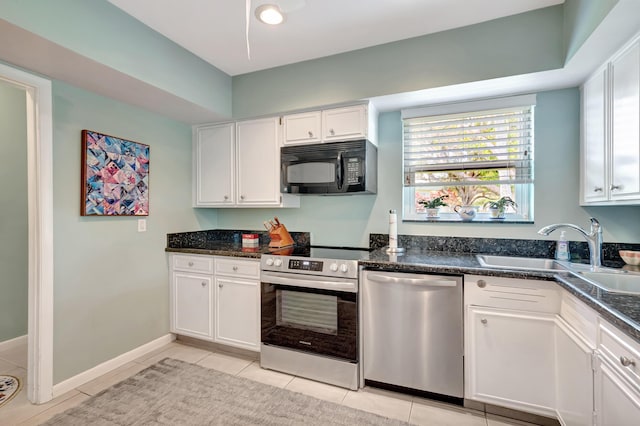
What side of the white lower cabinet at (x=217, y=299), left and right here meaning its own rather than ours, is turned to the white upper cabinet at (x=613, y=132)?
left

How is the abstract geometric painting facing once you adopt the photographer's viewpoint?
facing the viewer and to the right of the viewer

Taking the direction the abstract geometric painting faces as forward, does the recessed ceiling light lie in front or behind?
in front

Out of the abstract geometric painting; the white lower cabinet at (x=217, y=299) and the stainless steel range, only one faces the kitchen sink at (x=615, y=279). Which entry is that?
the abstract geometric painting

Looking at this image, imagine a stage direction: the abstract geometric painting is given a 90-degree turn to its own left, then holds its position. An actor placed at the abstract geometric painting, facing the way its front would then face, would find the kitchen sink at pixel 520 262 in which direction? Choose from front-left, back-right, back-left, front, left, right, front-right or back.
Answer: right

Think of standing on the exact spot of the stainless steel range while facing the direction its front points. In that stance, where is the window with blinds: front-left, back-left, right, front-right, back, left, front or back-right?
back-left

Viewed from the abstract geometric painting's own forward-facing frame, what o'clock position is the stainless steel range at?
The stainless steel range is roughly at 12 o'clock from the abstract geometric painting.

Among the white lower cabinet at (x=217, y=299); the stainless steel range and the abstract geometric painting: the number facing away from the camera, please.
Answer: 0

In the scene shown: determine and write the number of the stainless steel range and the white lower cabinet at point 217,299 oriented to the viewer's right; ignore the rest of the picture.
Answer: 0

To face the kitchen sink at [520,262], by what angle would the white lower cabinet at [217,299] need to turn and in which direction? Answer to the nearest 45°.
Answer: approximately 90° to its left

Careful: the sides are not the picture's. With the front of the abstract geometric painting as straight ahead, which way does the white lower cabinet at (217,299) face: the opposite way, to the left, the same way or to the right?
to the right

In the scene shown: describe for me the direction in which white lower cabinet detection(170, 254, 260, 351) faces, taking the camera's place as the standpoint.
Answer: facing the viewer and to the left of the viewer
